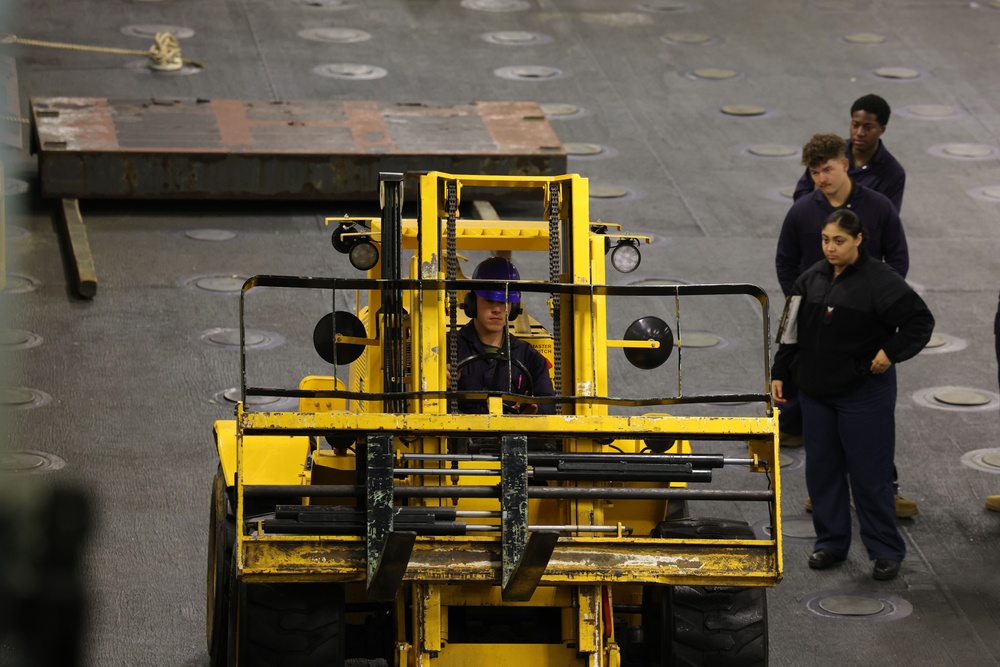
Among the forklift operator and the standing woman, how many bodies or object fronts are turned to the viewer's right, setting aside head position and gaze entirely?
0

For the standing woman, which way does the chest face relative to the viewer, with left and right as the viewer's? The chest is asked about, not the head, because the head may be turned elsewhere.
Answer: facing the viewer and to the left of the viewer

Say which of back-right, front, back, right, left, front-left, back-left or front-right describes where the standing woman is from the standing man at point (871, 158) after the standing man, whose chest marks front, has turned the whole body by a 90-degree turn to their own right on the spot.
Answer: back-left

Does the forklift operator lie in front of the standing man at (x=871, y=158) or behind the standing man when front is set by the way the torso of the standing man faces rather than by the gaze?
in front

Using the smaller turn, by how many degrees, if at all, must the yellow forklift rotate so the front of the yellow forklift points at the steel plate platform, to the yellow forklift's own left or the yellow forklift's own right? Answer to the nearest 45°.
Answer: approximately 180°

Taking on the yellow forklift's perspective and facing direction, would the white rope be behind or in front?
behind

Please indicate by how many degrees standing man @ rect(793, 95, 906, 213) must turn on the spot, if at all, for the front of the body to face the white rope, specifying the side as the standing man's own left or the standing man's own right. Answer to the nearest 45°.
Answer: approximately 90° to the standing man's own right

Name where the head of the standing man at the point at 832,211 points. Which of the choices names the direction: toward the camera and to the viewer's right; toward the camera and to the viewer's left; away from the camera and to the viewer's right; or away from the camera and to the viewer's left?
toward the camera and to the viewer's left

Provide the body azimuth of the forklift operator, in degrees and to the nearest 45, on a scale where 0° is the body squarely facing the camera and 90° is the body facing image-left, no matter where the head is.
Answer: approximately 0°

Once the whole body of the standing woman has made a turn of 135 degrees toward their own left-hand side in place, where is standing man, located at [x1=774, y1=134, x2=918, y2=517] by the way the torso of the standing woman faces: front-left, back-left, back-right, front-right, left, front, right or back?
left

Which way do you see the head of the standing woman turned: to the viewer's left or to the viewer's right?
to the viewer's left

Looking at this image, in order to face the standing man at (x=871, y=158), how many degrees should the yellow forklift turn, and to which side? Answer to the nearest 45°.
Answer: approximately 135° to its left

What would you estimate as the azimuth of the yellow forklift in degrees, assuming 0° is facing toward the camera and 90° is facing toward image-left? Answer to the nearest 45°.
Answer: approximately 0°

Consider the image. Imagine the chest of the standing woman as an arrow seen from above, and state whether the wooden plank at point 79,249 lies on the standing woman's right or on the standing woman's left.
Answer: on the standing woman's right

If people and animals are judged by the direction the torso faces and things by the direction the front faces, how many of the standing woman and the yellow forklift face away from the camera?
0
